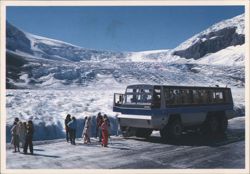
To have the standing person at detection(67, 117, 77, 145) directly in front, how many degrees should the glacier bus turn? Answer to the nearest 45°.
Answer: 0° — it already faces them

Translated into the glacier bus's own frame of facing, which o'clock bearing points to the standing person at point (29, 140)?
The standing person is roughly at 12 o'clock from the glacier bus.

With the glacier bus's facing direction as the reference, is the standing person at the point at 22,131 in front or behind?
in front

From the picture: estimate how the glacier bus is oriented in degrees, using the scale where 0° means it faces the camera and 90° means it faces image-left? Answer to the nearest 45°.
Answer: approximately 45°
